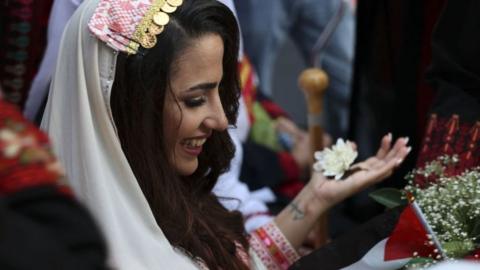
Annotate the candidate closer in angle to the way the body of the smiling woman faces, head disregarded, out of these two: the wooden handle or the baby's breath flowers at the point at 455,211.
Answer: the baby's breath flowers

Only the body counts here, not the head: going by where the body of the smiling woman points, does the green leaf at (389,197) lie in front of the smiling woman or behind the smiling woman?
in front

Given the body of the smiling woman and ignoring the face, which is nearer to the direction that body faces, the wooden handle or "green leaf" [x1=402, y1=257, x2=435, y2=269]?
the green leaf

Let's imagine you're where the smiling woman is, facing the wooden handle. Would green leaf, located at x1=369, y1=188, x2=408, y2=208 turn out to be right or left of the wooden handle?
right

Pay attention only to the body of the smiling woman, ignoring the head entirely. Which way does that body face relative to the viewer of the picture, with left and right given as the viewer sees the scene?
facing to the right of the viewer

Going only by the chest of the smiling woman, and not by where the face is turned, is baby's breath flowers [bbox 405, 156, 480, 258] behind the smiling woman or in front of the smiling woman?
in front

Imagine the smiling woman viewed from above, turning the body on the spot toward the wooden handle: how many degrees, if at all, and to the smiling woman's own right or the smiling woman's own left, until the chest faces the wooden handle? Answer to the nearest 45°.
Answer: approximately 45° to the smiling woman's own left

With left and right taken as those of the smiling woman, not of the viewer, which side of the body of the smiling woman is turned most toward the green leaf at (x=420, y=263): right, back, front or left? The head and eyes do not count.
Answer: front
